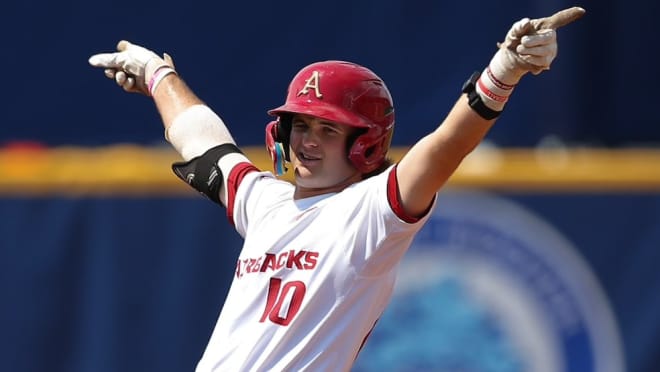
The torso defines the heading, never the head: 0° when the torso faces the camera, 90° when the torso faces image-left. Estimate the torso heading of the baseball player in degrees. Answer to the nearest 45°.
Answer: approximately 45°
